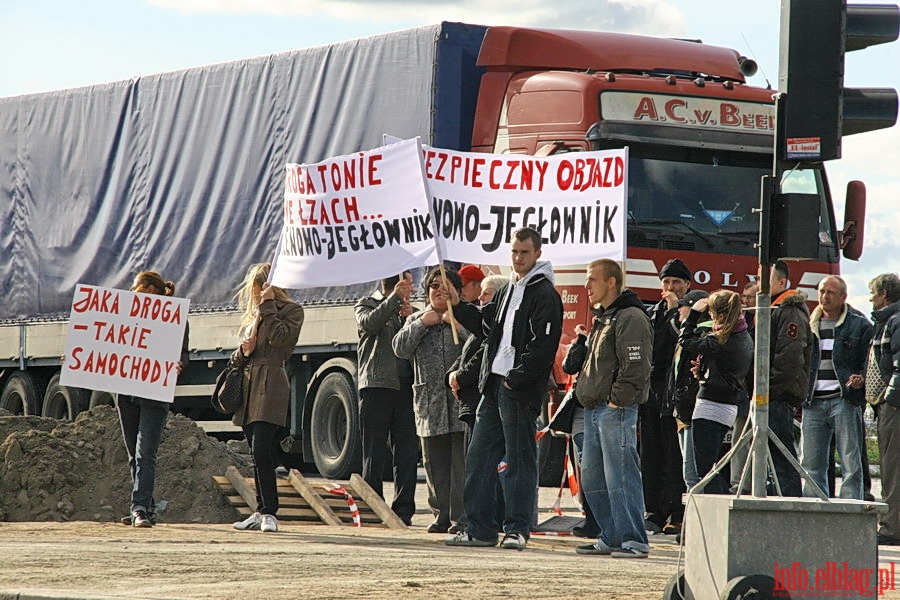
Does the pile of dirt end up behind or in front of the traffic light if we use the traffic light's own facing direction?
behind

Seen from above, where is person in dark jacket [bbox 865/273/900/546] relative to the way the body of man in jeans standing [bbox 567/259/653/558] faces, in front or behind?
behind

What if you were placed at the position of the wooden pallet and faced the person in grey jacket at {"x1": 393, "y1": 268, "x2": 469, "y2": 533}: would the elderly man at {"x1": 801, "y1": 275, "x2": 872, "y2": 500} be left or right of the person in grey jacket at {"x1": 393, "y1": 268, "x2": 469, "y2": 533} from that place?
left

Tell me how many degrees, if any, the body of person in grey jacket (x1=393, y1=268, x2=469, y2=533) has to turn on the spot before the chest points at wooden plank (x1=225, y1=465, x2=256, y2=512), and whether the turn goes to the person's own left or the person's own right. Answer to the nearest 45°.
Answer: approximately 135° to the person's own right

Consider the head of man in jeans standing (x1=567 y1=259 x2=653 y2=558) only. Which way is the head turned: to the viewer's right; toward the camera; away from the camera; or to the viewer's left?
to the viewer's left

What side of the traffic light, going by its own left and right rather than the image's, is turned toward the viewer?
right

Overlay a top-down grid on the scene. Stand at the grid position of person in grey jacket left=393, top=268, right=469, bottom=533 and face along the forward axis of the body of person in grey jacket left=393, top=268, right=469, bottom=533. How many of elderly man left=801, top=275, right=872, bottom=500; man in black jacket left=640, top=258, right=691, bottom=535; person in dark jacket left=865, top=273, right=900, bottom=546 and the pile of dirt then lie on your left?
3

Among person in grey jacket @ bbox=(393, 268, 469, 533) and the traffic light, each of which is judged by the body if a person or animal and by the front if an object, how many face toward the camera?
1

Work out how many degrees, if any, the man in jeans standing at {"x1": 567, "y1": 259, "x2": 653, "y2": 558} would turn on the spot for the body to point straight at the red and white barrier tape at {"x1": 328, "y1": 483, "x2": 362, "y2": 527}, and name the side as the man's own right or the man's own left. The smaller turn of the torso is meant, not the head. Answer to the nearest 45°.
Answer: approximately 90° to the man's own right

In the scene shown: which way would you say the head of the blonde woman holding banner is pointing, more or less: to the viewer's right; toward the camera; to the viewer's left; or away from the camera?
to the viewer's right

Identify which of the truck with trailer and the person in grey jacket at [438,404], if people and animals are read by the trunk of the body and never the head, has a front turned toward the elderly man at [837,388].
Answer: the truck with trailer

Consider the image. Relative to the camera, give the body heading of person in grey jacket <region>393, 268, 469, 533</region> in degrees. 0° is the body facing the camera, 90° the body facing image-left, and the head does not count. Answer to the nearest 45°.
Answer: approximately 0°

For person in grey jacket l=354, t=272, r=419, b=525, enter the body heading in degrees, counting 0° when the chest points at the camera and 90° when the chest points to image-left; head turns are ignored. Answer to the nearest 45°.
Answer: approximately 315°
